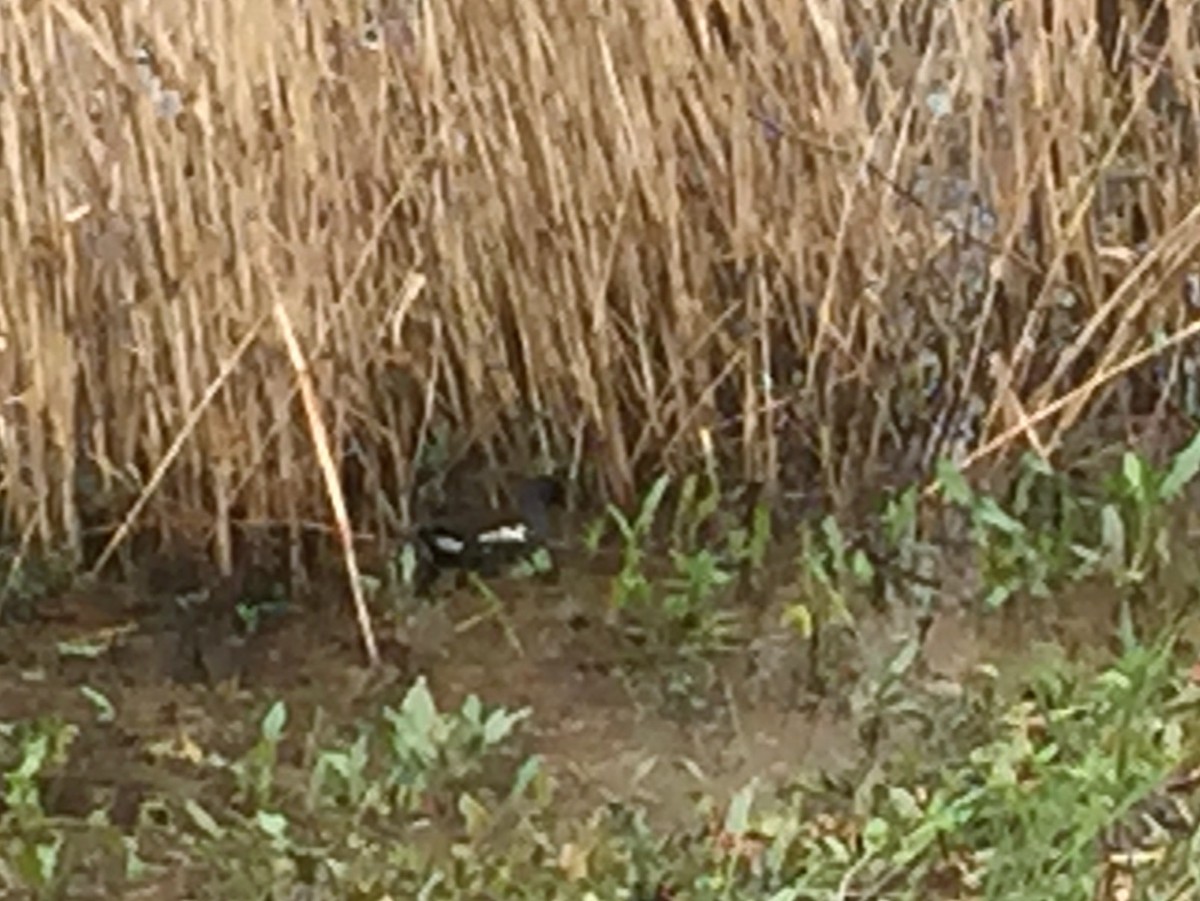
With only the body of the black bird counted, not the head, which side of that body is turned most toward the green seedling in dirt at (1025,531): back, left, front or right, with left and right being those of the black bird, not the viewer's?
front

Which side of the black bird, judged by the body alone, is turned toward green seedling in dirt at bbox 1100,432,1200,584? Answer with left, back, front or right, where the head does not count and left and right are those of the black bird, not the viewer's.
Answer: front

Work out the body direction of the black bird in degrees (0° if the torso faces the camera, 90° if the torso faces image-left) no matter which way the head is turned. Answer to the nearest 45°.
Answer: approximately 270°

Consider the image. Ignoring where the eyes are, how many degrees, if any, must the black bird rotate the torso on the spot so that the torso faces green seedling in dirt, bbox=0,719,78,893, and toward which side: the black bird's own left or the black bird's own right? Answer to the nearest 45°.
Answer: approximately 135° to the black bird's own right
